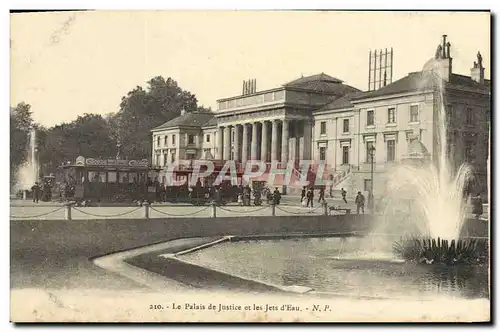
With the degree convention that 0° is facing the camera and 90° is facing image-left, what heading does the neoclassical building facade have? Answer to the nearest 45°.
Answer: approximately 45°

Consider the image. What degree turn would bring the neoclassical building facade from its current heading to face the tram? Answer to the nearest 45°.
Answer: approximately 45° to its right
